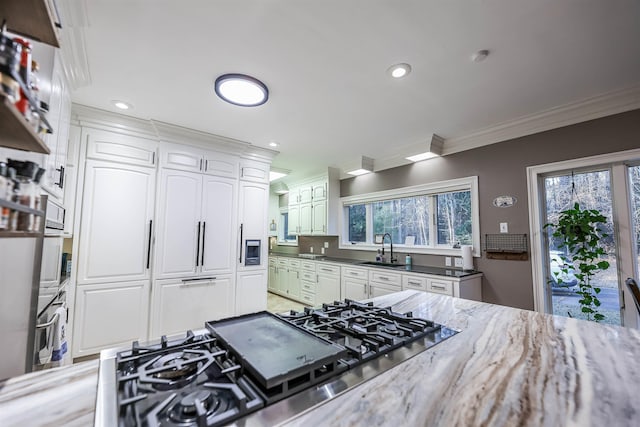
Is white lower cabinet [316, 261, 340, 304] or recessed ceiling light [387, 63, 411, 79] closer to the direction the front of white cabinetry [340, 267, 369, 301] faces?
the recessed ceiling light

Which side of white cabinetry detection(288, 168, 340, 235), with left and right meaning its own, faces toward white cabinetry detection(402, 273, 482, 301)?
left

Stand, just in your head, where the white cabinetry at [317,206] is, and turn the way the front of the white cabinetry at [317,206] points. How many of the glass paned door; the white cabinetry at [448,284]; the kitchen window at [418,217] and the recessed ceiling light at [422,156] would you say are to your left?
4

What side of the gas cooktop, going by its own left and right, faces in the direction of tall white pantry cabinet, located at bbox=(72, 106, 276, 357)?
back

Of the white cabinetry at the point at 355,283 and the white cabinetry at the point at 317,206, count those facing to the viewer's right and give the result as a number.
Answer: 0

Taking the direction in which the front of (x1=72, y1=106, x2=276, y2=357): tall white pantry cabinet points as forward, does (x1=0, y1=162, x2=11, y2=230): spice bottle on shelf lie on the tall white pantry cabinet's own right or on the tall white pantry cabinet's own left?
on the tall white pantry cabinet's own right

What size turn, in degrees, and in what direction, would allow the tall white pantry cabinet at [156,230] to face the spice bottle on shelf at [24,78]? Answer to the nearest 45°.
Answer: approximately 45° to its right

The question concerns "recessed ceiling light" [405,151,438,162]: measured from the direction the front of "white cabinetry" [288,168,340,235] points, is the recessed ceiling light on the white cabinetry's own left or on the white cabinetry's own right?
on the white cabinetry's own left

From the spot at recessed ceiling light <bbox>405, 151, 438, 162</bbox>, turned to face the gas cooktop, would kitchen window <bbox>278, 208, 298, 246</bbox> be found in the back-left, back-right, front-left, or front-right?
back-right
